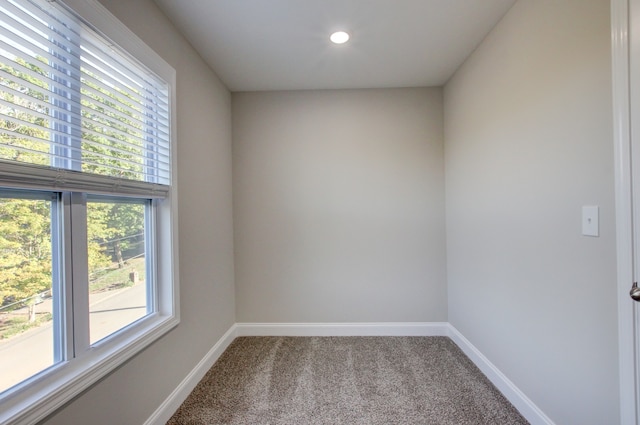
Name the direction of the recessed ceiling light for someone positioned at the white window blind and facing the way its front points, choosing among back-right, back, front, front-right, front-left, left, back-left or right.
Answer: front-left

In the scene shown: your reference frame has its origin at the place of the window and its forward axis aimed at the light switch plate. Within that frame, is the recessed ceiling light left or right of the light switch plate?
left

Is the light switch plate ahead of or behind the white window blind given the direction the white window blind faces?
ahead

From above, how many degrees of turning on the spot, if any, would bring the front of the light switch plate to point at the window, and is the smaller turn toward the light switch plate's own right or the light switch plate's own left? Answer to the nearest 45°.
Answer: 0° — it already faces it

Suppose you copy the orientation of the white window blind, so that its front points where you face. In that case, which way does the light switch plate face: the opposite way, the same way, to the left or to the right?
the opposite way

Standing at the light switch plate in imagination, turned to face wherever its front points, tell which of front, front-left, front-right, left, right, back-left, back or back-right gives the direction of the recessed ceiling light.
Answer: front-right

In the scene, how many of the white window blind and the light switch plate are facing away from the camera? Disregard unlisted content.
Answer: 0

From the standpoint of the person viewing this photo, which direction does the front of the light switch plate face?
facing the viewer and to the left of the viewer

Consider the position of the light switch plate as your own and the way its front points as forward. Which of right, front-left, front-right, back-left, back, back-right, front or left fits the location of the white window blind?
front

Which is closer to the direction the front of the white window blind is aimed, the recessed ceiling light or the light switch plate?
the light switch plate
